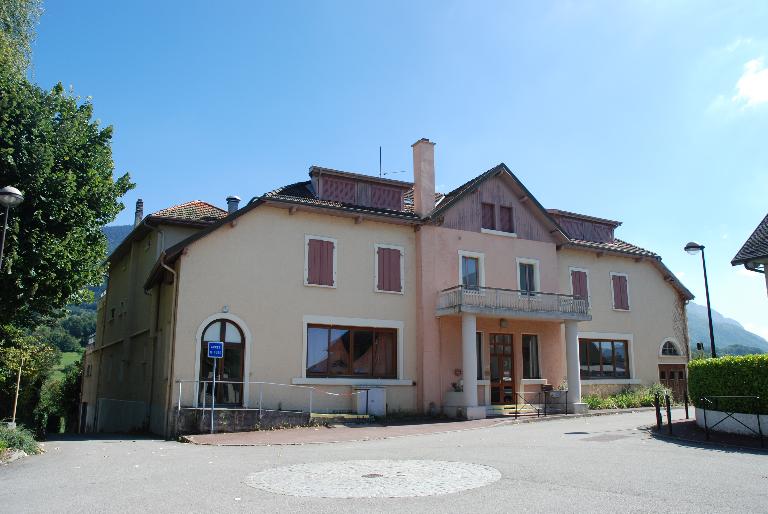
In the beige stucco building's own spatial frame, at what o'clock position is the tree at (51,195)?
The tree is roughly at 3 o'clock from the beige stucco building.

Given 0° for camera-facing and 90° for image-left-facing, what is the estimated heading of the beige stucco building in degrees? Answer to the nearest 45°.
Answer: approximately 315°

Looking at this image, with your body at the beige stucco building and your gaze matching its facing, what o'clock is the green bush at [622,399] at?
The green bush is roughly at 10 o'clock from the beige stucco building.

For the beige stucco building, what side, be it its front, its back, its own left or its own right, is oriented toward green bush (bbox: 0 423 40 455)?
right
